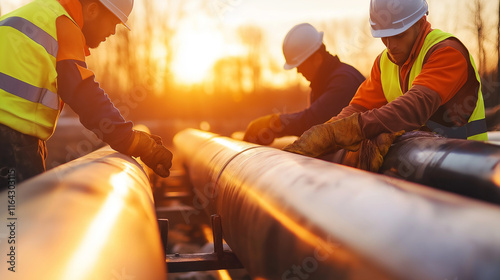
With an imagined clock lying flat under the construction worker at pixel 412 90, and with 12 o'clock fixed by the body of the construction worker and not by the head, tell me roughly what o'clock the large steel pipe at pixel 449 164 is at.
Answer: The large steel pipe is roughly at 10 o'clock from the construction worker.

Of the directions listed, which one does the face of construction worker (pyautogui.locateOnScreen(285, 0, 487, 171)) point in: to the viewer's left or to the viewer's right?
to the viewer's left

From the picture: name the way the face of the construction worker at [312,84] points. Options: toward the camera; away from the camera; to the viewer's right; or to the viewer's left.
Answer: to the viewer's left

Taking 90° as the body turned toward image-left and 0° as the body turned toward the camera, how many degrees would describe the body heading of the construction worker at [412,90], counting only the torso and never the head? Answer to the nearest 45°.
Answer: approximately 45°

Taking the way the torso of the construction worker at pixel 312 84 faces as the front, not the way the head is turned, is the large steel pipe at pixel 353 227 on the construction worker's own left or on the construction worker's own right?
on the construction worker's own left

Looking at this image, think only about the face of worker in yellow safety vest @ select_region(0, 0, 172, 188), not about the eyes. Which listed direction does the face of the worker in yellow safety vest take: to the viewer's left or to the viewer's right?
to the viewer's right

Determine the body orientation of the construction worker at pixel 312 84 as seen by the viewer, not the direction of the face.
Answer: to the viewer's left
